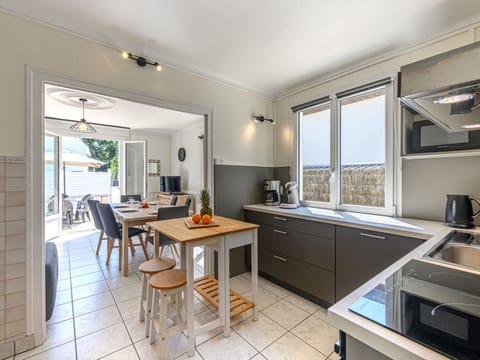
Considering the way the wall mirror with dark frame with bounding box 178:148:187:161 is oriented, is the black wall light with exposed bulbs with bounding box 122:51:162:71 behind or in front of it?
in front

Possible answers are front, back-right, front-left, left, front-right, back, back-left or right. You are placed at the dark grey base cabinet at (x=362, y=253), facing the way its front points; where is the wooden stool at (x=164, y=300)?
front

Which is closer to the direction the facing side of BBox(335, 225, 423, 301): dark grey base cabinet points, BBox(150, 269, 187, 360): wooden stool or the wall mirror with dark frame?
the wooden stool

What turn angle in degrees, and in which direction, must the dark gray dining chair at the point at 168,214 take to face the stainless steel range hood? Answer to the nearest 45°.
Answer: approximately 180°

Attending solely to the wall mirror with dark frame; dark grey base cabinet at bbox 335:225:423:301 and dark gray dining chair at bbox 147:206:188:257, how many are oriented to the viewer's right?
0

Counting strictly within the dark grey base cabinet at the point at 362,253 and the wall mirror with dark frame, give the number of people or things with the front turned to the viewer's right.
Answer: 0

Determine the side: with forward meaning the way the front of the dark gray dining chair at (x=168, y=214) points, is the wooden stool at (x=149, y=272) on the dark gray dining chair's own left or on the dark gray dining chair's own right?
on the dark gray dining chair's own left

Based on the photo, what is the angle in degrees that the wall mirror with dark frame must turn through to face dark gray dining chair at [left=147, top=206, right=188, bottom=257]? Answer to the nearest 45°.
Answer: approximately 45° to its left

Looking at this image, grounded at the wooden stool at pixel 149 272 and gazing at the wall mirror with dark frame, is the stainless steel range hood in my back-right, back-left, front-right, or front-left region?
back-right

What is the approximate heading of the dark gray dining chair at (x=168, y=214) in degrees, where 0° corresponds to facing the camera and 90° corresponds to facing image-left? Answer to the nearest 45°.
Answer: approximately 135°

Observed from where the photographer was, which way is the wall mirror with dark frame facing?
facing the viewer and to the left of the viewer

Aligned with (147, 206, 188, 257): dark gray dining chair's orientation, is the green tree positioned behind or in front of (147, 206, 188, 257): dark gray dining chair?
in front

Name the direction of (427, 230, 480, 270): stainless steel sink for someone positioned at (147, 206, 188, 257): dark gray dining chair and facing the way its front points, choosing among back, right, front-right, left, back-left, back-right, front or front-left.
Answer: back

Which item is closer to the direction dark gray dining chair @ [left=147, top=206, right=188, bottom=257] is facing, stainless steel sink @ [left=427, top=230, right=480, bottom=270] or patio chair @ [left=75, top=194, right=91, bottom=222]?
the patio chair

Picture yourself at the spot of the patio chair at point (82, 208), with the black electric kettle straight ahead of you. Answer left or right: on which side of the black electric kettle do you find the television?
left

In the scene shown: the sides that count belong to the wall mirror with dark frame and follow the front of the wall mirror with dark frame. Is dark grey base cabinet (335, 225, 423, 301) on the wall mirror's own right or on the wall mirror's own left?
on the wall mirror's own left
